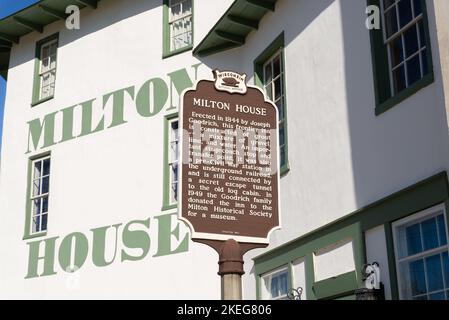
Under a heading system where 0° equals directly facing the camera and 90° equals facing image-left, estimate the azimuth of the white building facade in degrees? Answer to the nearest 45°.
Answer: approximately 45°

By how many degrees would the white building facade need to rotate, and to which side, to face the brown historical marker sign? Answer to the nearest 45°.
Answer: approximately 45° to its left
